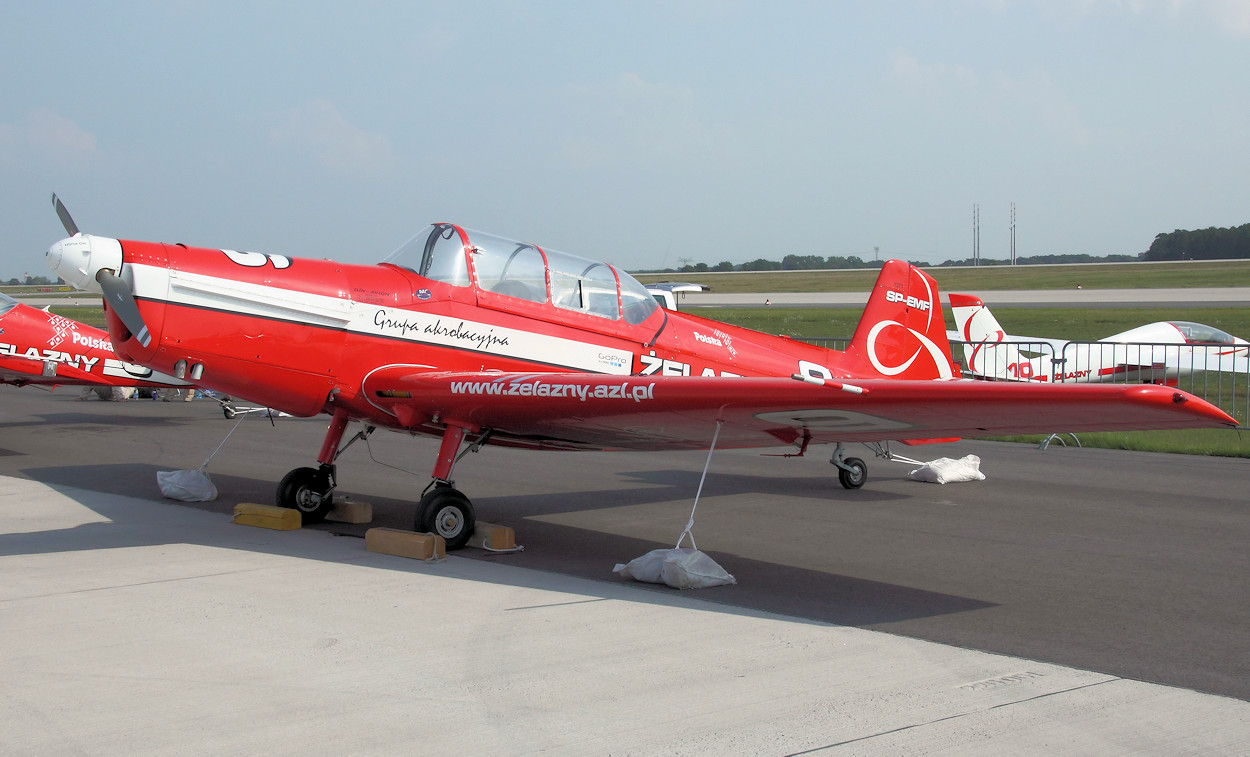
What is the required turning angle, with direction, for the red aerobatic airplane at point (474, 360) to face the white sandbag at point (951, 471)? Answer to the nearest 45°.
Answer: approximately 180°

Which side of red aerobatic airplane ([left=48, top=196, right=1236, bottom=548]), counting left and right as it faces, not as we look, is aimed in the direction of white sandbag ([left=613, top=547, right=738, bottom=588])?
left

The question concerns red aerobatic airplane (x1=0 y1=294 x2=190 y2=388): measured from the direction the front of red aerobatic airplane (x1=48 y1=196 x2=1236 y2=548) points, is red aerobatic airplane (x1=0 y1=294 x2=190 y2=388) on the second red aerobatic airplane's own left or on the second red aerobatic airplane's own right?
on the second red aerobatic airplane's own right

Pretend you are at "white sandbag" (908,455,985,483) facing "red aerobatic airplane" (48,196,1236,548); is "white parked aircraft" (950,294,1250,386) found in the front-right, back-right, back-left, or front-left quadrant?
back-right

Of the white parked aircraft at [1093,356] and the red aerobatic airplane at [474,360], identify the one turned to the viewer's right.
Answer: the white parked aircraft

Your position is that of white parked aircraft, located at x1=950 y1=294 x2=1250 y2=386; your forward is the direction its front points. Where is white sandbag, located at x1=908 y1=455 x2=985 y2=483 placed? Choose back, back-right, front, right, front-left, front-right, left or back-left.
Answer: right

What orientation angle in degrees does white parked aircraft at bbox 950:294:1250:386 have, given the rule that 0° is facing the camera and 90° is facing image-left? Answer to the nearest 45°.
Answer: approximately 270°

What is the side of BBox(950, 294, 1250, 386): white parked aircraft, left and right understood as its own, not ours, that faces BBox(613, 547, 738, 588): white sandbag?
right

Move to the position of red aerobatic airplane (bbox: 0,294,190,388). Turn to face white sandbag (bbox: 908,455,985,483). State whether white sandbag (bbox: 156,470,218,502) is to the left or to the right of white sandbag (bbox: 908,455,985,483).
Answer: right

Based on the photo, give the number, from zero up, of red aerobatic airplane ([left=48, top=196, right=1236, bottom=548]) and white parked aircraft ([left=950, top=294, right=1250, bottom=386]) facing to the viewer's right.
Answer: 1

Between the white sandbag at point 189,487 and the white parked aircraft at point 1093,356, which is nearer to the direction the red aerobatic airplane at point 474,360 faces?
the white sandbag
